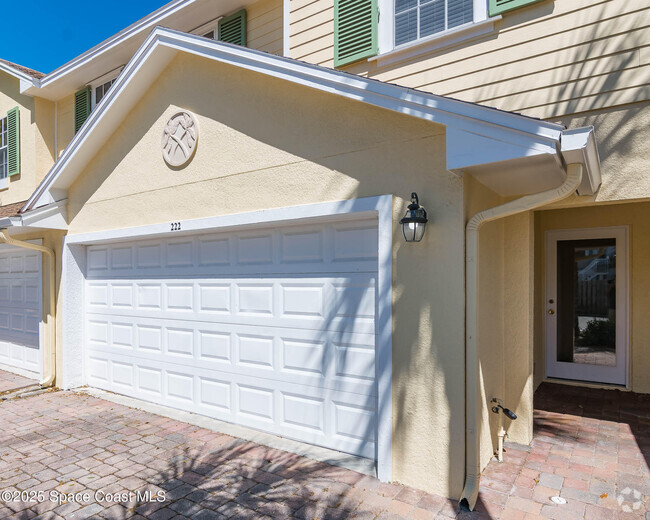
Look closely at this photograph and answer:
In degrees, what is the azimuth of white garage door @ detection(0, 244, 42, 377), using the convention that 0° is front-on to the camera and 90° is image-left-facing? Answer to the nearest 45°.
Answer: approximately 45°

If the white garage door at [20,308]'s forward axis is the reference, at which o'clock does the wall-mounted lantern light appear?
The wall-mounted lantern light is roughly at 10 o'clock from the white garage door.

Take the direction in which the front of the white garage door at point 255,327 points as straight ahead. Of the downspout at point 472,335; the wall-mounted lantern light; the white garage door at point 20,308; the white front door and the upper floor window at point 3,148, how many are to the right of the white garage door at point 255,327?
2

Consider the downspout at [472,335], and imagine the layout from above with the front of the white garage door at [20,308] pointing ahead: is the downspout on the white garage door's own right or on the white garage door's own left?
on the white garage door's own left

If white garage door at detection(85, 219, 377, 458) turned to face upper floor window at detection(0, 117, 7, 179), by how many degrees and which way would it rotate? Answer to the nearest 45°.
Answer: approximately 90° to its right

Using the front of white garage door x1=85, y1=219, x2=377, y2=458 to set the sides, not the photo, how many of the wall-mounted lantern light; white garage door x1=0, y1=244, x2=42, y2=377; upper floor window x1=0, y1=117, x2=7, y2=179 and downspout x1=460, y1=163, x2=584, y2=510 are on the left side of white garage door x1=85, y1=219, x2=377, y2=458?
2

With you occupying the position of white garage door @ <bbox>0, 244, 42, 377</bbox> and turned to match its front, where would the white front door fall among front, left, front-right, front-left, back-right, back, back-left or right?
left

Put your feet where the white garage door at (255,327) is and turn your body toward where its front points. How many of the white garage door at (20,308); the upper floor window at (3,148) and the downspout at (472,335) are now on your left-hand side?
1

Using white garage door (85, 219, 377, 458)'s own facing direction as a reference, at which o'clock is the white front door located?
The white front door is roughly at 7 o'clock from the white garage door.
